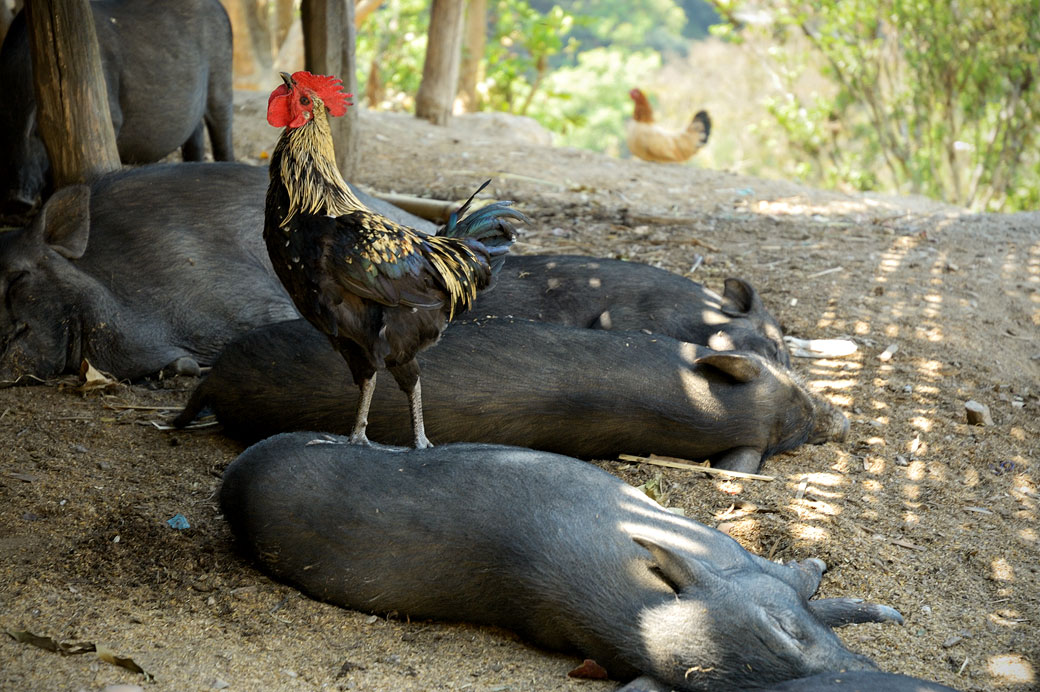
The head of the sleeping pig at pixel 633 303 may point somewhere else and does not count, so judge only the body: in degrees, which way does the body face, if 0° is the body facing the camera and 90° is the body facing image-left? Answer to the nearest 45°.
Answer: approximately 270°

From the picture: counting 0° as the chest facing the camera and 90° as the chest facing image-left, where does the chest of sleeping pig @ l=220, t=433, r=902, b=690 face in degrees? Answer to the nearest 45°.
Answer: approximately 315°

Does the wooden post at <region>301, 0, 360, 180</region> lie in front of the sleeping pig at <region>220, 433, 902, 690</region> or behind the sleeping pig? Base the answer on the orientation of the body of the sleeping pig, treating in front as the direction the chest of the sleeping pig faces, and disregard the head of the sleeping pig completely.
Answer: behind

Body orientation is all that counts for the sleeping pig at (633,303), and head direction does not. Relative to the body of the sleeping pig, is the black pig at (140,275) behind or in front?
behind

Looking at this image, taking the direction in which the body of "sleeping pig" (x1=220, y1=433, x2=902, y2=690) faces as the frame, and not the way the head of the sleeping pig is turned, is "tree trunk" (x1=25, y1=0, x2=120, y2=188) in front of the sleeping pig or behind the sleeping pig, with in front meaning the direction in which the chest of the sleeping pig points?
behind

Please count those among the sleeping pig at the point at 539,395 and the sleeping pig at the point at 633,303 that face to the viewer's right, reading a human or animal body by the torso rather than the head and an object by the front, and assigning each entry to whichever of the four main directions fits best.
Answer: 2

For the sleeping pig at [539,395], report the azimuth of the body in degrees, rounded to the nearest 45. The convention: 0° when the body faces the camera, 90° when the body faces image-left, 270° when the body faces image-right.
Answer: approximately 270°
